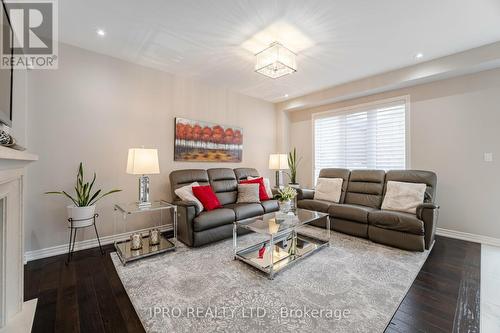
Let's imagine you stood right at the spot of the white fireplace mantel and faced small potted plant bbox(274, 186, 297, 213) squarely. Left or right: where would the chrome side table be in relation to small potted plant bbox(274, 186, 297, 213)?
left

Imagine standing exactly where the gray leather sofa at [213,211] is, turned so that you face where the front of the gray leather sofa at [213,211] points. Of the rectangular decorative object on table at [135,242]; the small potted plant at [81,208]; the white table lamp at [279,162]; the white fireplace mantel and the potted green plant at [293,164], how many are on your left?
2

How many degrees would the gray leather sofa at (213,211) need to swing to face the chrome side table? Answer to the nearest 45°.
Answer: approximately 135° to its right

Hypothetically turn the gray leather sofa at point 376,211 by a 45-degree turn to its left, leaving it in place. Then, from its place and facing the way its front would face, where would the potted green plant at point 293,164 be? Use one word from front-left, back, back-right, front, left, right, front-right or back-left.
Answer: back-right

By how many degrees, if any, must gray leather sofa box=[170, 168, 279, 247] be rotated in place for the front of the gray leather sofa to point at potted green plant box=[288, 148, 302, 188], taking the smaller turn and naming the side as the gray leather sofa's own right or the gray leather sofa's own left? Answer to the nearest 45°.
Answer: approximately 90° to the gray leather sofa's own left

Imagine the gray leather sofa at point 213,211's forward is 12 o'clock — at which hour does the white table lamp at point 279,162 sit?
The white table lamp is roughly at 9 o'clock from the gray leather sofa.

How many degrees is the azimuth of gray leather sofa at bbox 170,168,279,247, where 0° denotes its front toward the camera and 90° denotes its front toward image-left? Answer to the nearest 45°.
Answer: approximately 315°

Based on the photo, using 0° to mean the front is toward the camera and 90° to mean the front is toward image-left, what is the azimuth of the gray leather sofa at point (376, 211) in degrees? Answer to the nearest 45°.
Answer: approximately 45°

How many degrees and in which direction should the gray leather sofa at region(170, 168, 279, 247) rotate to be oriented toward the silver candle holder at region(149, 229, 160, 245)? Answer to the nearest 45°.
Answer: approximately 135° to its right

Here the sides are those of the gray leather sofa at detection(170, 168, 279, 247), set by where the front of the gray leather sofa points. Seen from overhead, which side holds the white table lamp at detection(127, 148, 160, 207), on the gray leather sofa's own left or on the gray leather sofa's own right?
on the gray leather sofa's own right
